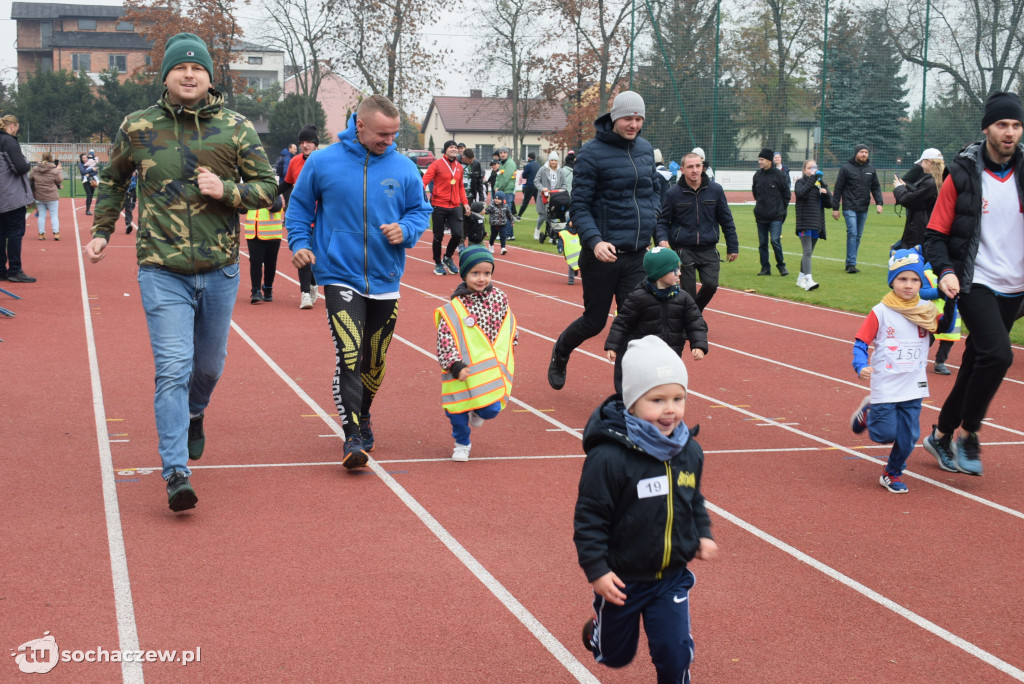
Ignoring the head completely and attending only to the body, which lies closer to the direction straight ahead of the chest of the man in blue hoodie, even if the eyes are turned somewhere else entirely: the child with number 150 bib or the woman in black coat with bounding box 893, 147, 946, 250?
the child with number 150 bib

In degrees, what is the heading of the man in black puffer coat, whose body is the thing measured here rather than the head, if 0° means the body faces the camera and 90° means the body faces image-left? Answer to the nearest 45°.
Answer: approximately 315°

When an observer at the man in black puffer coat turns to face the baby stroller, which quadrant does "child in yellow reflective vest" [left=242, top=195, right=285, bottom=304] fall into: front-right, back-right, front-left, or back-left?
front-left

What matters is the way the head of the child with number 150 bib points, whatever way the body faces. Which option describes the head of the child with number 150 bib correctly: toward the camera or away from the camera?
toward the camera

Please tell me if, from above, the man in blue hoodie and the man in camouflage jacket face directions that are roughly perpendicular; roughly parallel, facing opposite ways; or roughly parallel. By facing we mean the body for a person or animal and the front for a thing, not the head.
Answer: roughly parallel

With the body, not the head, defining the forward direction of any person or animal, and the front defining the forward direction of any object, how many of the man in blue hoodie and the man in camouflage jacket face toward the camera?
2

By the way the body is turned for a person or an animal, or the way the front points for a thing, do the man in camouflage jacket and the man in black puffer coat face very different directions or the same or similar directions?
same or similar directions

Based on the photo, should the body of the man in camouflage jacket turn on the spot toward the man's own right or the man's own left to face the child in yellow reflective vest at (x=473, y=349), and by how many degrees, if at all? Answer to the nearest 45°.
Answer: approximately 135° to the man's own left

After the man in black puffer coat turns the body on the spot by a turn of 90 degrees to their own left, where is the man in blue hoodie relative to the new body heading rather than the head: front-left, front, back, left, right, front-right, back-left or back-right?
back

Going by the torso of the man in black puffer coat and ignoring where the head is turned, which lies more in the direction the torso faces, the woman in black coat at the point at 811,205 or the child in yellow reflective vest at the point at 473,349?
the child in yellow reflective vest

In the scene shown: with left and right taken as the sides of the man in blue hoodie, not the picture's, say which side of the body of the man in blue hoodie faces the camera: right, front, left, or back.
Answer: front

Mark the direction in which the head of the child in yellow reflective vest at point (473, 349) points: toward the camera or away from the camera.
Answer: toward the camera

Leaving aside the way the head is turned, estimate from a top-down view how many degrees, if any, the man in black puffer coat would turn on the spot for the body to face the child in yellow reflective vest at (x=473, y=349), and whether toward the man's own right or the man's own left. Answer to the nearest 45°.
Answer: approximately 90° to the man's own right

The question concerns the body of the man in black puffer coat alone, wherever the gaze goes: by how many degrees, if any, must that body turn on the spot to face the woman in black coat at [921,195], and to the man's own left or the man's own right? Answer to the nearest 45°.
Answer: approximately 90° to the man's own left
